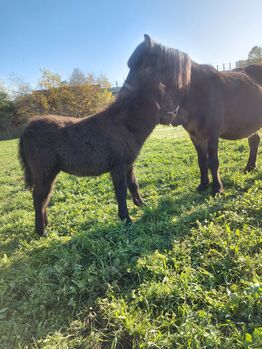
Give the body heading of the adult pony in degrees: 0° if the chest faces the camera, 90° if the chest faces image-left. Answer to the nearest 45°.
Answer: approximately 45°
